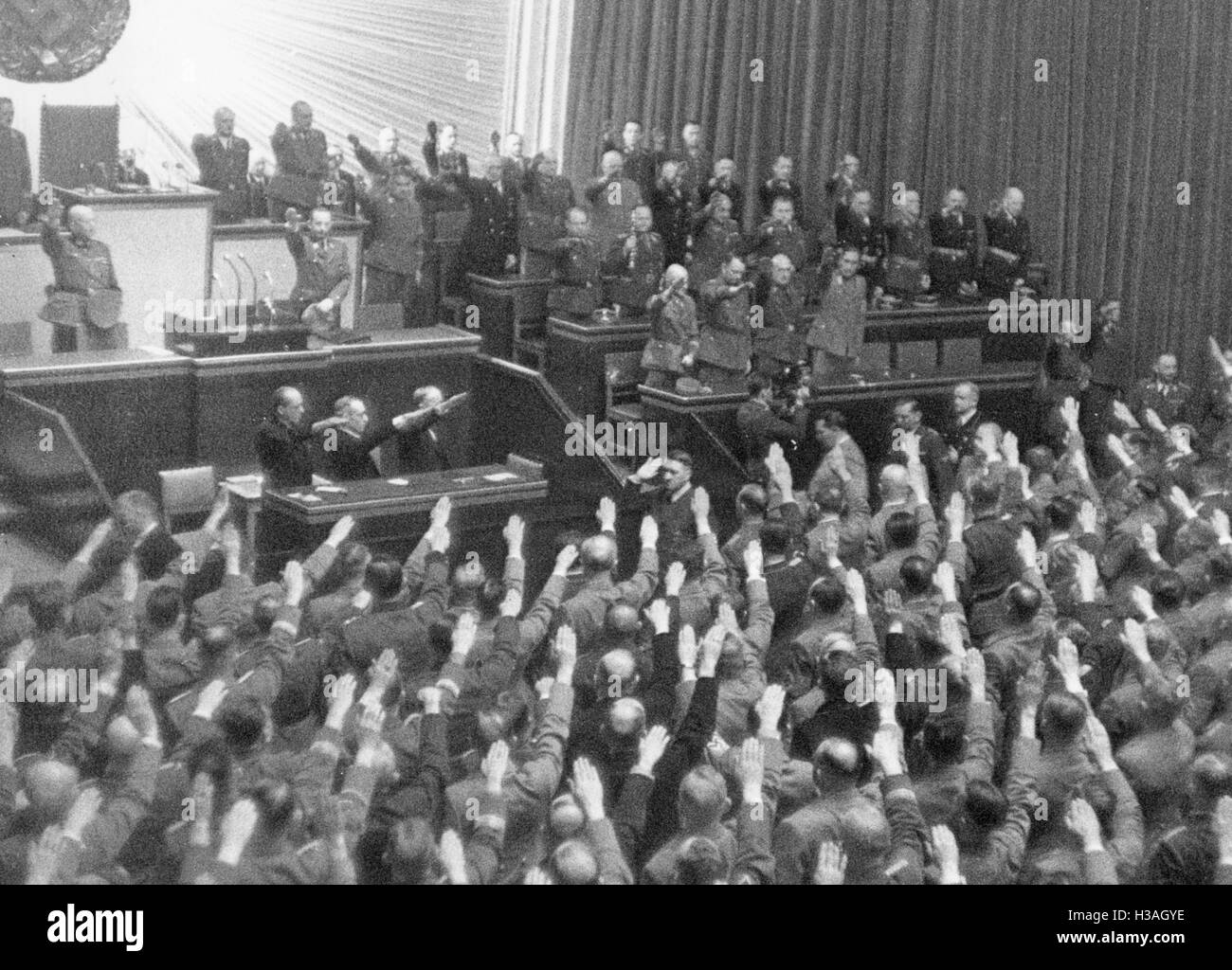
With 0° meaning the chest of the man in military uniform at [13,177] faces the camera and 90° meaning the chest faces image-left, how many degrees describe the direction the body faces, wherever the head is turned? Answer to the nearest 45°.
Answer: approximately 0°

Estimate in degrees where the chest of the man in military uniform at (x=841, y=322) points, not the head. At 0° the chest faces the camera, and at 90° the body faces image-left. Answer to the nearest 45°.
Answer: approximately 45°

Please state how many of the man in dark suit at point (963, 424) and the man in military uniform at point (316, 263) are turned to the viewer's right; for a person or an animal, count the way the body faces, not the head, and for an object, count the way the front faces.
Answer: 0

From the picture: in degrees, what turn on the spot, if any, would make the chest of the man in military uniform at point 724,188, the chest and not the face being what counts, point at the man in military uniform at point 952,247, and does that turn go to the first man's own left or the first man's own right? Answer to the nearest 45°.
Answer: approximately 135° to the first man's own left

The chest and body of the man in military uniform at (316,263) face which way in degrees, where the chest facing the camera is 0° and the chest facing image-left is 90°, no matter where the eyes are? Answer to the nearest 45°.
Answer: approximately 0°

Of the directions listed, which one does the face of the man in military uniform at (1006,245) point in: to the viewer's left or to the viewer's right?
to the viewer's left

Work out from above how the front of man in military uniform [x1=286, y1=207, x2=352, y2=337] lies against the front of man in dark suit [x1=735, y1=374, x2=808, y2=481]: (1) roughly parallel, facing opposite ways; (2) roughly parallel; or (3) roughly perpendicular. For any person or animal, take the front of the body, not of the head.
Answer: roughly perpendicular

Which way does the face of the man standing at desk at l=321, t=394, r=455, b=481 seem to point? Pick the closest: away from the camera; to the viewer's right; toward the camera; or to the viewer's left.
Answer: to the viewer's right

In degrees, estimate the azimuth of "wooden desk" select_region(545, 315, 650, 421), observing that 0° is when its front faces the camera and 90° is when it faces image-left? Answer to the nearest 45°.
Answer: approximately 315°
